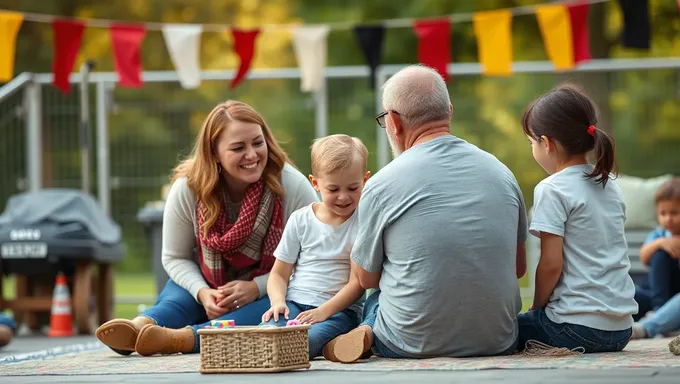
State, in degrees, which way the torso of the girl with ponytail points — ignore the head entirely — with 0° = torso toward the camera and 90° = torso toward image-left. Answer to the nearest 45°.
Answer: approximately 135°

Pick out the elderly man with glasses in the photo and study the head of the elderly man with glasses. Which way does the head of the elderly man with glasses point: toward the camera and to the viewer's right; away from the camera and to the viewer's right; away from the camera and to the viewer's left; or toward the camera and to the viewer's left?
away from the camera and to the viewer's left

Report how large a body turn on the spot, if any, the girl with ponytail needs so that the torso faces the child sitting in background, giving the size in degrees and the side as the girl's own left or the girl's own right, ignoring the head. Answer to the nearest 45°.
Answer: approximately 45° to the girl's own right

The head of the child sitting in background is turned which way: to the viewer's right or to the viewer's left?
to the viewer's left

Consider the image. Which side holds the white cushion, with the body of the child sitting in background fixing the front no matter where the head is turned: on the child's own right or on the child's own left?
on the child's own right

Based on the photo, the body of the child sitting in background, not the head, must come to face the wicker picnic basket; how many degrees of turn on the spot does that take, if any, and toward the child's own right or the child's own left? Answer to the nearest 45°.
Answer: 0° — they already face it

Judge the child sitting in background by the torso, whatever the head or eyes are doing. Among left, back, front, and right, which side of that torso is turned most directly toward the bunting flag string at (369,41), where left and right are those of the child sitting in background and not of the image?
right

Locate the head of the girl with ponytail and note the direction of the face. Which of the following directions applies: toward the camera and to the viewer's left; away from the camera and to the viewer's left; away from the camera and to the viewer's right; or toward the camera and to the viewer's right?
away from the camera and to the viewer's left

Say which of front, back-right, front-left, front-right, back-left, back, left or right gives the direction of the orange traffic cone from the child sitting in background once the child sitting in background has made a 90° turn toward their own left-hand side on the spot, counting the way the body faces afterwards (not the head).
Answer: back-right

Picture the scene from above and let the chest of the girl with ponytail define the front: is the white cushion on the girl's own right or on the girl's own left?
on the girl's own right

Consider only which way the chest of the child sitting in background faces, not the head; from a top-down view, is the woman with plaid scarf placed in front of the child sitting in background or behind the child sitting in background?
in front

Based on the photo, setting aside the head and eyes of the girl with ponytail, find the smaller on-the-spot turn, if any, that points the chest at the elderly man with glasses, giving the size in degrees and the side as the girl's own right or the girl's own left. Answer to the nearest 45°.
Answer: approximately 90° to the girl's own left

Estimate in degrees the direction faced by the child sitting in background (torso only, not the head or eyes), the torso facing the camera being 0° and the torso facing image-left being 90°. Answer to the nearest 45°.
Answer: approximately 45°
